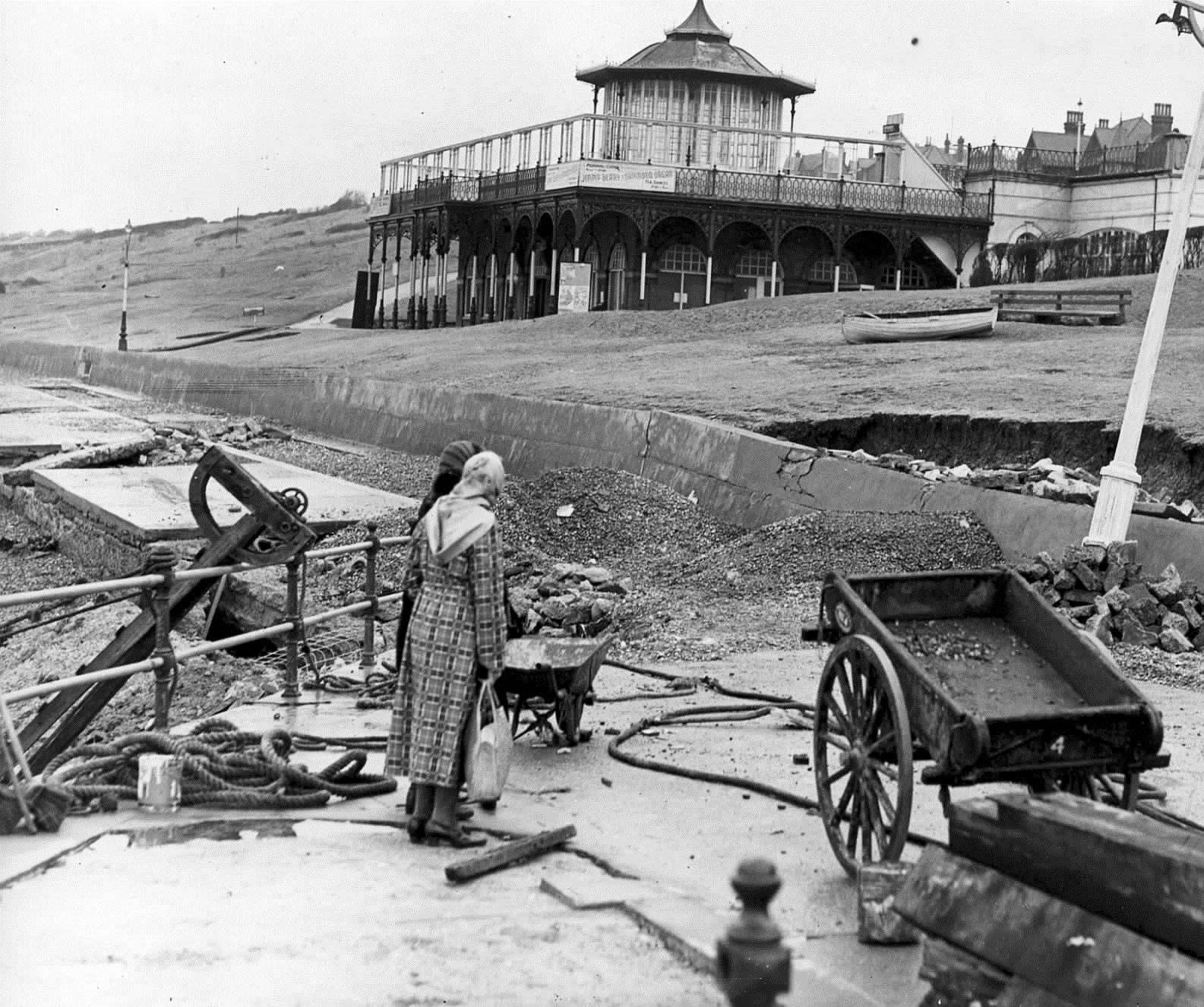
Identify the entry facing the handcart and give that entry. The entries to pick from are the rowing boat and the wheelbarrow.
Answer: the wheelbarrow

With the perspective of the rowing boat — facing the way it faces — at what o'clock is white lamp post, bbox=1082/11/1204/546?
The white lamp post is roughly at 3 o'clock from the rowing boat.

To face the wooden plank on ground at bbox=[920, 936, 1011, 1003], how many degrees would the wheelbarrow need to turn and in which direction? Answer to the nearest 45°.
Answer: approximately 45° to its right

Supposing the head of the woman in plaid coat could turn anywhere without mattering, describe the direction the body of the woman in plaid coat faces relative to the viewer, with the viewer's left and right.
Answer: facing away from the viewer and to the right of the viewer

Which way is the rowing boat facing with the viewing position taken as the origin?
facing to the right of the viewer

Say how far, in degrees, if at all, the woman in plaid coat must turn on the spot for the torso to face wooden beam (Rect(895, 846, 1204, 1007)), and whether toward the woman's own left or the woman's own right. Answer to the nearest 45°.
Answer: approximately 90° to the woman's own right
